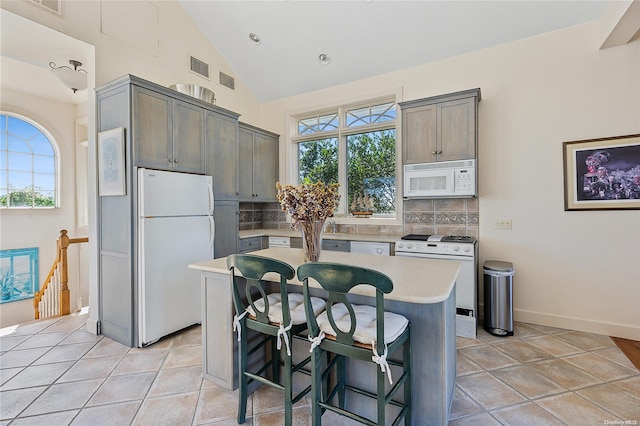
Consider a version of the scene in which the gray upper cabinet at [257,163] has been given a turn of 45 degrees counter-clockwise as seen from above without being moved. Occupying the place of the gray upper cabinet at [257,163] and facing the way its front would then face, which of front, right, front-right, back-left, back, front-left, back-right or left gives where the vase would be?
right

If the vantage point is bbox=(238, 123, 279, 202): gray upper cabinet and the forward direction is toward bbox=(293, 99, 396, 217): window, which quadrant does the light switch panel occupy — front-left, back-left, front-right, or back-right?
front-right

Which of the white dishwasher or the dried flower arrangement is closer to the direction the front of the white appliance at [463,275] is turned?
the dried flower arrangement

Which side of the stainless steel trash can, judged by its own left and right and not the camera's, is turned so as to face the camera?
front

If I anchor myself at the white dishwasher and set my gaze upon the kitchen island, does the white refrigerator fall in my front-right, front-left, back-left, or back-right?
front-right

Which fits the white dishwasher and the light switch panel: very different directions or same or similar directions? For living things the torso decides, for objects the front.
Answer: same or similar directions

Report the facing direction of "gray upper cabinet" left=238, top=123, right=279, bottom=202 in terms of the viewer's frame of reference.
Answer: facing the viewer and to the right of the viewer

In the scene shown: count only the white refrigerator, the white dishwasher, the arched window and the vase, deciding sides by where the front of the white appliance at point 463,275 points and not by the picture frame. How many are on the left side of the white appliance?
0

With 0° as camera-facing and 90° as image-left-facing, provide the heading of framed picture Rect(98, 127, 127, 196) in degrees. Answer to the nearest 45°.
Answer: approximately 45°

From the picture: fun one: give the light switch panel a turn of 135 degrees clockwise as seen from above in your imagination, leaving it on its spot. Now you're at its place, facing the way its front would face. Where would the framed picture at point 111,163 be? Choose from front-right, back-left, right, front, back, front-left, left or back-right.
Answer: left

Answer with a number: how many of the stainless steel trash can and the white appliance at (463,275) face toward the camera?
2

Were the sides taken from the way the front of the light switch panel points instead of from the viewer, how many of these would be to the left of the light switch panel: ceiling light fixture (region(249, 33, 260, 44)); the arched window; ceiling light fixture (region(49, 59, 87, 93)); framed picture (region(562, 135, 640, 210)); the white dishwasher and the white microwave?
1

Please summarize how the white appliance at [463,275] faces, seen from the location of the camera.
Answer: facing the viewer
